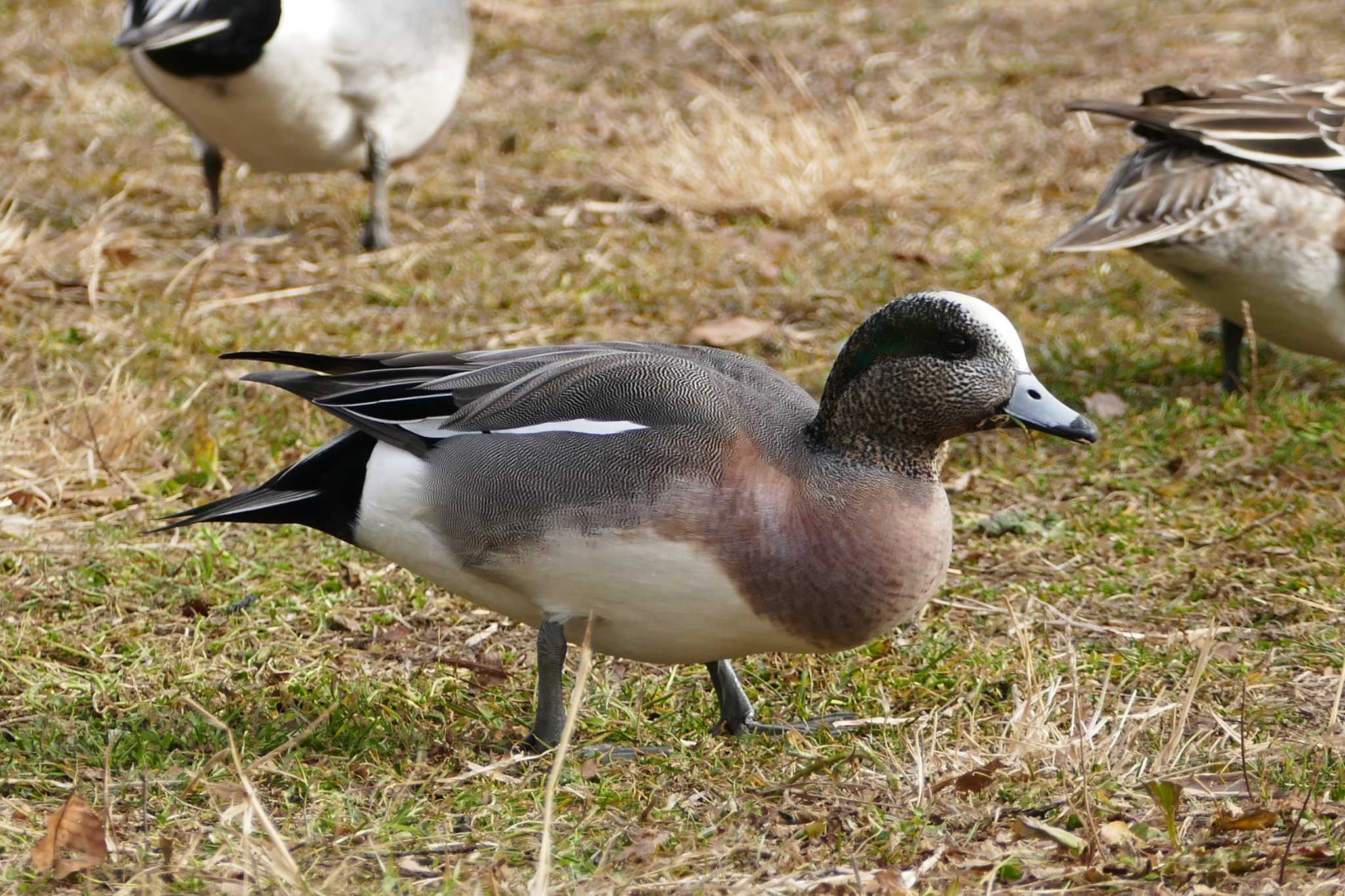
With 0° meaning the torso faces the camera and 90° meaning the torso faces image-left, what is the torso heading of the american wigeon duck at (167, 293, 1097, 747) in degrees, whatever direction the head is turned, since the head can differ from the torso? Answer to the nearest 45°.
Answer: approximately 270°

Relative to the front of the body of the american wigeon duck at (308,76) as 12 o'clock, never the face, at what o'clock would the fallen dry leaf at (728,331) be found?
The fallen dry leaf is roughly at 3 o'clock from the american wigeon duck.

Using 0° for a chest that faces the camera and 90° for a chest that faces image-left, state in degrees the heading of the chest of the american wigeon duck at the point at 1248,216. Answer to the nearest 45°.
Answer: approximately 270°

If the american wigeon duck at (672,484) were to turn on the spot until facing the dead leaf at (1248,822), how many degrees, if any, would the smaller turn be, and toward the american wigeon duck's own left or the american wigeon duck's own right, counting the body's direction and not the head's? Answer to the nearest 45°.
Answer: approximately 45° to the american wigeon duck's own right

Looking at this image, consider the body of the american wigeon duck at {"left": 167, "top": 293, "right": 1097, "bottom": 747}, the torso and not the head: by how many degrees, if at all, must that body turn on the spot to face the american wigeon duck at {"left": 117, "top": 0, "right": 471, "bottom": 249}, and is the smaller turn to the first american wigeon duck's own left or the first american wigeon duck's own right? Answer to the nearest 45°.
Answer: approximately 90° to the first american wigeon duck's own left

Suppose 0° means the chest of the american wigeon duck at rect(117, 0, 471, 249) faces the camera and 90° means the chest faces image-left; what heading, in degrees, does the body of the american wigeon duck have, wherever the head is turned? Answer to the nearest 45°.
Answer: approximately 225°

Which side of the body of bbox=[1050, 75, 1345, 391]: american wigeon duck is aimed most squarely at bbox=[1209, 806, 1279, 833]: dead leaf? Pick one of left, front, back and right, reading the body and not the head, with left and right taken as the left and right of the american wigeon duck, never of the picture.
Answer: right

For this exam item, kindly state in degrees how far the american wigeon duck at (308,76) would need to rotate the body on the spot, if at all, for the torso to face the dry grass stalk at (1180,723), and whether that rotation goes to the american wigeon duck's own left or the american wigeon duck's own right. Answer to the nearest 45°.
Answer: approximately 135° to the american wigeon duck's own right

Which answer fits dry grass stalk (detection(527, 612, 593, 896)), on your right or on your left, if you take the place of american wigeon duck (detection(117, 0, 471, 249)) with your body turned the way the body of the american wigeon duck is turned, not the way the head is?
on your right

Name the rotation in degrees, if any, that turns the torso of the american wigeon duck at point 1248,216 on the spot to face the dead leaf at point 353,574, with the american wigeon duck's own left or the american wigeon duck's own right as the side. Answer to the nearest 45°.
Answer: approximately 135° to the american wigeon duck's own right
